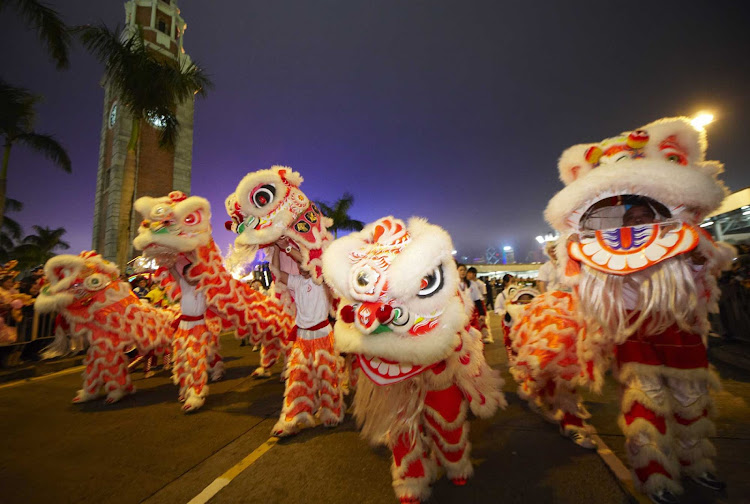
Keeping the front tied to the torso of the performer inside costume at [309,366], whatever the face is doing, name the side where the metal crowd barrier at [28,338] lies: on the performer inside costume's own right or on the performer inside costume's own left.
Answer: on the performer inside costume's own right

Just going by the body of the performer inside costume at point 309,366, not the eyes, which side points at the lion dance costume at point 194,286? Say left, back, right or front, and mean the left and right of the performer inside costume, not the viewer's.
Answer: right

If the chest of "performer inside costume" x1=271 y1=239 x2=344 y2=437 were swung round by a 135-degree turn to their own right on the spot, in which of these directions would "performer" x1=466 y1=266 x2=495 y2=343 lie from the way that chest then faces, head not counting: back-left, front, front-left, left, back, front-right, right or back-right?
front-right

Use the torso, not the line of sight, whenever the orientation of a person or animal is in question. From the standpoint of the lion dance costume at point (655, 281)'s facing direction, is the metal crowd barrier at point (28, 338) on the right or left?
on its right

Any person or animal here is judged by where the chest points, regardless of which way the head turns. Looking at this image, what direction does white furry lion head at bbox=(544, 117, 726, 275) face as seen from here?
toward the camera

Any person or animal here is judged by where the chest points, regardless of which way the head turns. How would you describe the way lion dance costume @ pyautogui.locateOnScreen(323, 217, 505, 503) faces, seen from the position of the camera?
facing the viewer and to the left of the viewer

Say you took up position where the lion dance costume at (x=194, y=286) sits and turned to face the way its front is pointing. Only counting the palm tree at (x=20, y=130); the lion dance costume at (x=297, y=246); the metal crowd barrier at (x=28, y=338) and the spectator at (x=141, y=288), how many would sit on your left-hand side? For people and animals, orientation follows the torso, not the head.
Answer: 1

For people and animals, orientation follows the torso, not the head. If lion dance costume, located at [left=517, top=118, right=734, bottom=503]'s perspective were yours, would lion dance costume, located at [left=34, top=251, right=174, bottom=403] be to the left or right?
on its right

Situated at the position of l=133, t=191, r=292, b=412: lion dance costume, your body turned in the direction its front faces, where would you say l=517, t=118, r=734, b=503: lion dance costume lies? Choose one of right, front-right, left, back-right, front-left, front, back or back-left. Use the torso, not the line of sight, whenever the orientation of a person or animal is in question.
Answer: left

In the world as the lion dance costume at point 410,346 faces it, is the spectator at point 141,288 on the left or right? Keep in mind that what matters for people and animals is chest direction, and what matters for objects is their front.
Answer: on its right

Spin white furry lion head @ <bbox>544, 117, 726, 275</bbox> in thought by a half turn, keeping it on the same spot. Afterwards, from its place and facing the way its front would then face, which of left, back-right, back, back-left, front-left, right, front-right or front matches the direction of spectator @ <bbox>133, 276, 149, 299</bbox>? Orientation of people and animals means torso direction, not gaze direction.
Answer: left

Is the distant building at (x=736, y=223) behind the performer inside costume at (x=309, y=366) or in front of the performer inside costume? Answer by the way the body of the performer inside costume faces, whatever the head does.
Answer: behind

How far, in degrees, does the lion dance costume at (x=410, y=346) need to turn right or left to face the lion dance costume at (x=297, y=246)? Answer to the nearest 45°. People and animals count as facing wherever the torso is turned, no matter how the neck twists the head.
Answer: approximately 90° to its right

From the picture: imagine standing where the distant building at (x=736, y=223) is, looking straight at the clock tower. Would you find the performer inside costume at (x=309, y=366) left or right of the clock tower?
left

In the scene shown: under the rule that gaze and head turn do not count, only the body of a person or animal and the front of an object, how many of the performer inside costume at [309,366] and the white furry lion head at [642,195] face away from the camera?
0

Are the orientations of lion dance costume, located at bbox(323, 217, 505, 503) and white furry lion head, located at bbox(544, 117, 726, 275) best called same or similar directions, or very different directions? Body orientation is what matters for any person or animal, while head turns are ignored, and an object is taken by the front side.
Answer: same or similar directions

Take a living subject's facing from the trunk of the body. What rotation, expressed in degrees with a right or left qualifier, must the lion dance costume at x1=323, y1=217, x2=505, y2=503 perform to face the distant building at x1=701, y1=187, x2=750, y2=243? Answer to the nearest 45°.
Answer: approximately 180°

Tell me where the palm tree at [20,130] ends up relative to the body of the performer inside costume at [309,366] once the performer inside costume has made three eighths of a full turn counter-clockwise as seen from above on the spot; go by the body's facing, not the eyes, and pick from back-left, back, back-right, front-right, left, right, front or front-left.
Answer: back-left
